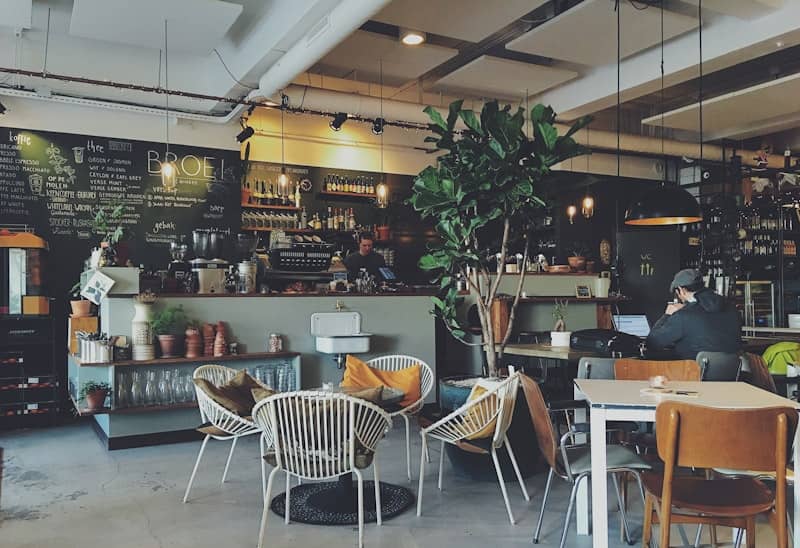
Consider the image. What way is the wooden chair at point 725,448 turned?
away from the camera

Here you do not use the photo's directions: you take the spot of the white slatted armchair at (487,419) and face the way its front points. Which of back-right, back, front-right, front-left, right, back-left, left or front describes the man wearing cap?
back-right

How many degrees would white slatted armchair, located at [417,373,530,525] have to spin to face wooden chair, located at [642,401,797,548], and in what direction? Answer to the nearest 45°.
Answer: approximately 135° to its left

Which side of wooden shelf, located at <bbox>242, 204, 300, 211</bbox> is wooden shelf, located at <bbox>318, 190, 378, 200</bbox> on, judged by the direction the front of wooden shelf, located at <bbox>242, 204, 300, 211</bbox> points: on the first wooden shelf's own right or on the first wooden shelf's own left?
on the first wooden shelf's own left

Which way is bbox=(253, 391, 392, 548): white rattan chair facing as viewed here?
away from the camera
